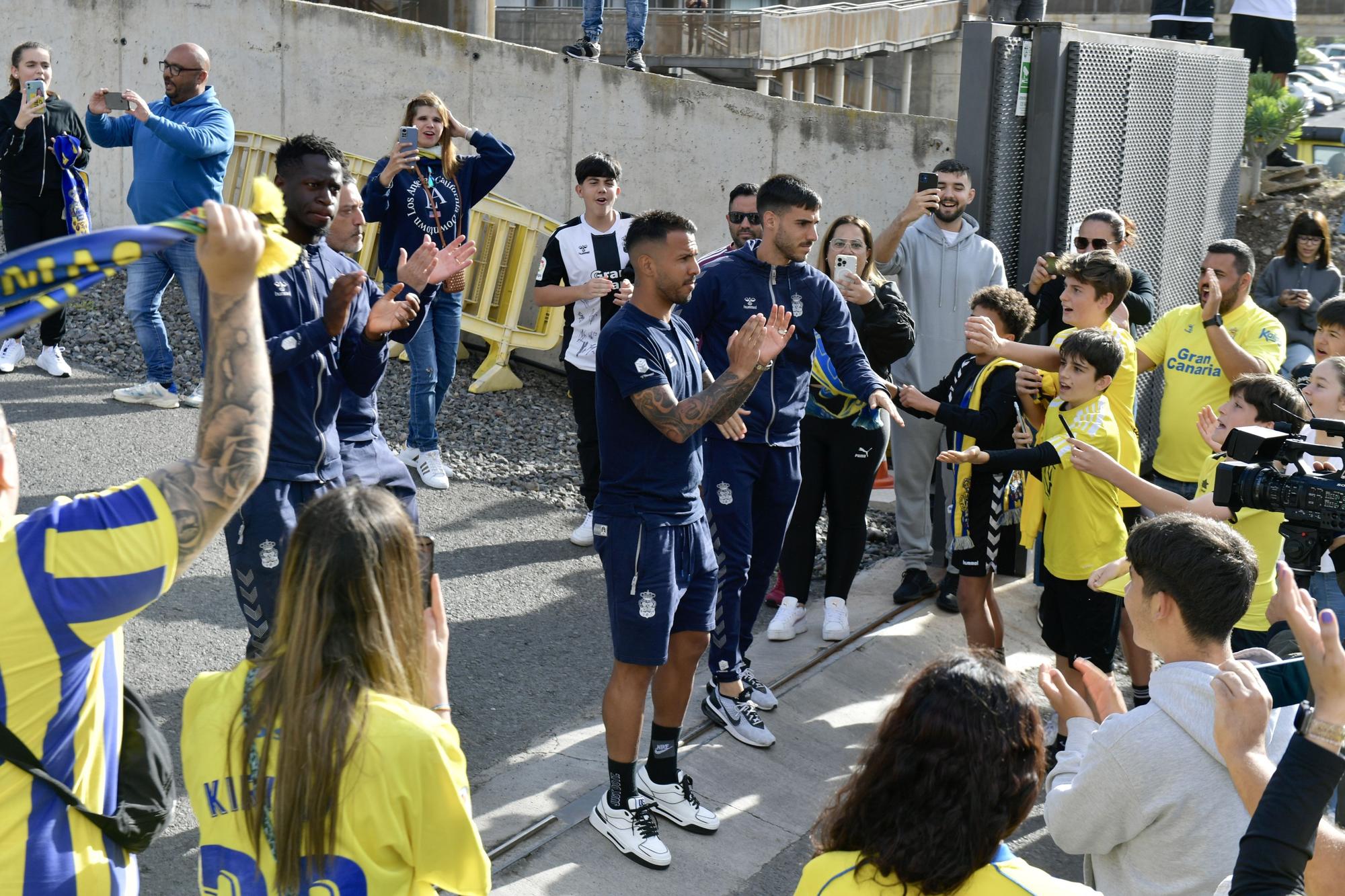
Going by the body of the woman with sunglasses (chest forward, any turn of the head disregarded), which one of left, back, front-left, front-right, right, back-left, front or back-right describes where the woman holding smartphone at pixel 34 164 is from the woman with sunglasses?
front-right

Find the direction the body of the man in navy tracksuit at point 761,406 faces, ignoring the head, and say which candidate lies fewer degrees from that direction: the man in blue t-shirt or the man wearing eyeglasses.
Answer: the man in blue t-shirt

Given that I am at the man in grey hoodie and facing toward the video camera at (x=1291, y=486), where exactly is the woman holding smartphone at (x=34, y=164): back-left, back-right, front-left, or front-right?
back-right

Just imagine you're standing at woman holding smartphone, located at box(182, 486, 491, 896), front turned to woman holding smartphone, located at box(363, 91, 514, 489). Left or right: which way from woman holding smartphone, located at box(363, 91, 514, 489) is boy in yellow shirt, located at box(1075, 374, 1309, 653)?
right

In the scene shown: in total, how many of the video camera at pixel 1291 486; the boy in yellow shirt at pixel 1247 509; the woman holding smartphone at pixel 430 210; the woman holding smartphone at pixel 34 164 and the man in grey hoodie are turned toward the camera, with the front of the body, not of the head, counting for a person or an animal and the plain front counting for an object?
3

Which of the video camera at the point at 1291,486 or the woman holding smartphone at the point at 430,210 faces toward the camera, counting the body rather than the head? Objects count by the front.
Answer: the woman holding smartphone

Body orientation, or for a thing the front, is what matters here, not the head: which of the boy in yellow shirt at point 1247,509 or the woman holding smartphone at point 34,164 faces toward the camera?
the woman holding smartphone

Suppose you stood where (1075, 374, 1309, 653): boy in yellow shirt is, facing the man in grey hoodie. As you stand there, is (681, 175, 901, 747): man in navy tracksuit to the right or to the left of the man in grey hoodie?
left

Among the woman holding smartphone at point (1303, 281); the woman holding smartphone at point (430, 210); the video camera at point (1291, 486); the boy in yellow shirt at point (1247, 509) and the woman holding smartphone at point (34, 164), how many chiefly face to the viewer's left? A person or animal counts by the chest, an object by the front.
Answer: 2

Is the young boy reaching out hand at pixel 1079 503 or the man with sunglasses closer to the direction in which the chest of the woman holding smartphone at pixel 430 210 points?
the young boy reaching out hand

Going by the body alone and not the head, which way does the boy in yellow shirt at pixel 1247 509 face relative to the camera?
to the viewer's left

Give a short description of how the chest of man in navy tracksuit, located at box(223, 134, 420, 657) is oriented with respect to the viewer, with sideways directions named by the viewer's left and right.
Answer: facing the viewer and to the right of the viewer

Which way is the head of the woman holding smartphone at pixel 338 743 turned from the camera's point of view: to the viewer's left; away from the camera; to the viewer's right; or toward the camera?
away from the camera

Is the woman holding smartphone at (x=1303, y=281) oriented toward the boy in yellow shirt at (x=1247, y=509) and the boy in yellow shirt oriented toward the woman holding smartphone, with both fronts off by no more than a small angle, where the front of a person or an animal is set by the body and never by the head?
no

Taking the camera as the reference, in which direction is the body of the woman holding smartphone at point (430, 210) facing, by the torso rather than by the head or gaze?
toward the camera

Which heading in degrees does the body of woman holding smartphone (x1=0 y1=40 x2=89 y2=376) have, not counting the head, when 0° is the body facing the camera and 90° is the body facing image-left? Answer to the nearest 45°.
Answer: approximately 0°

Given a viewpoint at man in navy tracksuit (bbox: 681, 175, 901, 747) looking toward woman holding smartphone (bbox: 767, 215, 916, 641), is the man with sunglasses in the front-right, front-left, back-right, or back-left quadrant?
front-left

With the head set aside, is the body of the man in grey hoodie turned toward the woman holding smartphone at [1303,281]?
no
